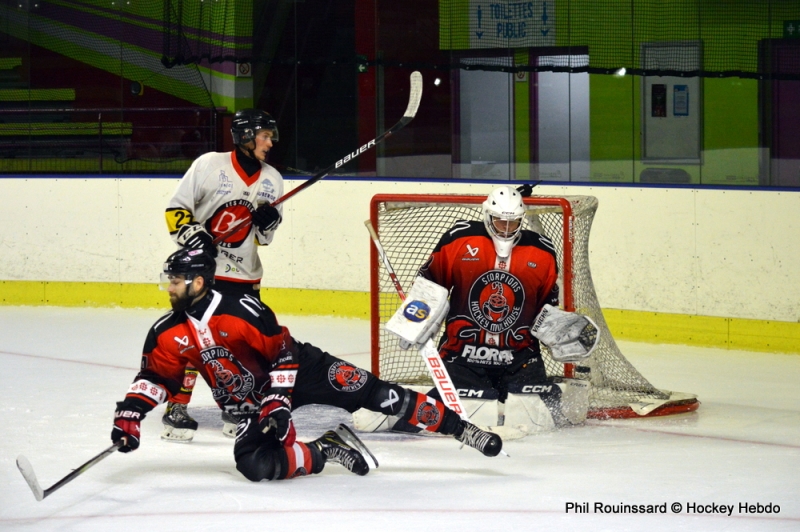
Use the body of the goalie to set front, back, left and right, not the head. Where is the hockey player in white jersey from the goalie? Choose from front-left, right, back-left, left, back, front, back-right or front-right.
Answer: right

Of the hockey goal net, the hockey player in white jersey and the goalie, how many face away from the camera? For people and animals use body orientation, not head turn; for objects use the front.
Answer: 0

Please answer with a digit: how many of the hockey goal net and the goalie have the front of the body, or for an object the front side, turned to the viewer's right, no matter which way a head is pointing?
0

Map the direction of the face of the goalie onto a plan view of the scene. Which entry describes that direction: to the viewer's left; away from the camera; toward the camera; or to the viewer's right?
toward the camera

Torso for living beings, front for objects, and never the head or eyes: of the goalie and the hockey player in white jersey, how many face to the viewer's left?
0

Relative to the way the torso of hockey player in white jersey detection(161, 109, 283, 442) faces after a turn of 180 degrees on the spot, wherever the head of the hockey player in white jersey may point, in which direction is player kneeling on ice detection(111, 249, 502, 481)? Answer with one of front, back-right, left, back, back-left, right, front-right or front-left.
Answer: back-left

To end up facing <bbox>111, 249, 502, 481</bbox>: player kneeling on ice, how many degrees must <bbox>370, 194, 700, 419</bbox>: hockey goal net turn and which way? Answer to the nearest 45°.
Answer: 0° — it already faces them

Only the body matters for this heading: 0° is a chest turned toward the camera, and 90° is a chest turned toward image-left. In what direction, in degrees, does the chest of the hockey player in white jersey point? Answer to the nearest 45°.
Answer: approximately 315°

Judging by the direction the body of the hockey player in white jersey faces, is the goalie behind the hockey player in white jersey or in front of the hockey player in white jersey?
in front

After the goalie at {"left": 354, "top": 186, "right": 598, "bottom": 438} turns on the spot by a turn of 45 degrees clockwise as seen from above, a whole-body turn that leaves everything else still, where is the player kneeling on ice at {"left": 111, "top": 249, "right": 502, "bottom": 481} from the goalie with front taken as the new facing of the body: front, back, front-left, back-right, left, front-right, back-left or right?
front

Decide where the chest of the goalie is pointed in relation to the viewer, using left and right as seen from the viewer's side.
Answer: facing the viewer
